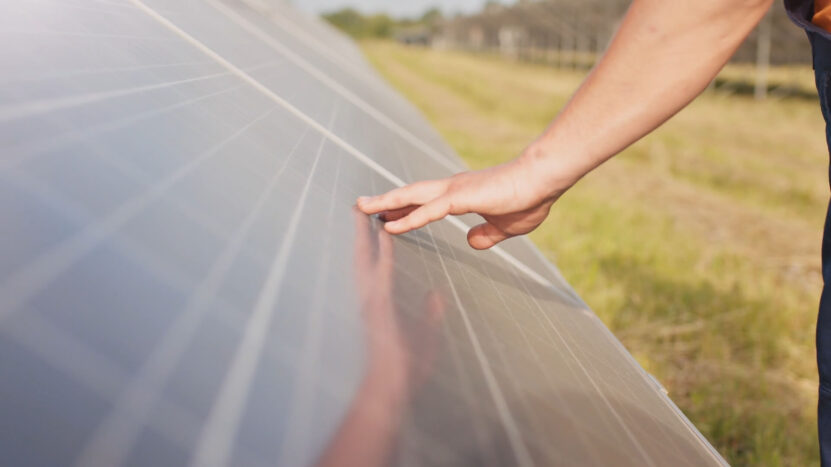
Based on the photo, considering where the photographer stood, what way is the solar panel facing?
facing the viewer and to the right of the viewer

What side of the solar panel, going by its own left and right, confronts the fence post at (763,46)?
left
